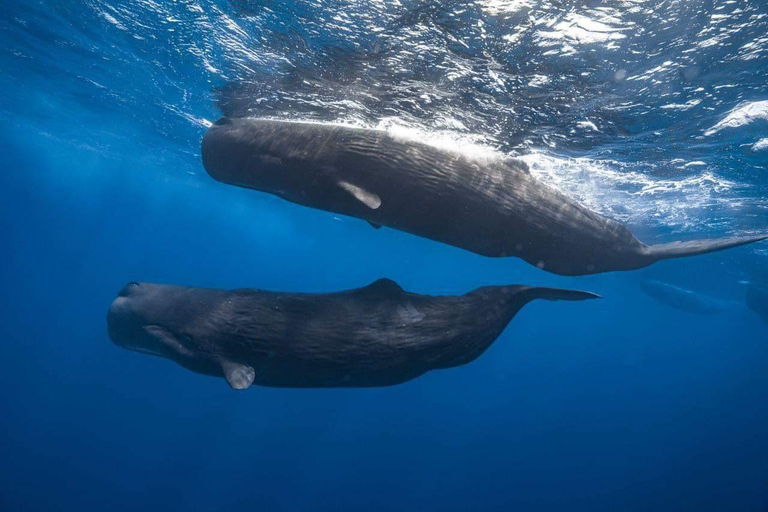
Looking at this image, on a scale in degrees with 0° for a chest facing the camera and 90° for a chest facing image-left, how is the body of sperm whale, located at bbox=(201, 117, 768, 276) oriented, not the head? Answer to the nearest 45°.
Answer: approximately 90°

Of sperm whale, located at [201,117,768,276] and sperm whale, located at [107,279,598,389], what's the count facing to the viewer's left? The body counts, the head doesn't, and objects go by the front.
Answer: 2

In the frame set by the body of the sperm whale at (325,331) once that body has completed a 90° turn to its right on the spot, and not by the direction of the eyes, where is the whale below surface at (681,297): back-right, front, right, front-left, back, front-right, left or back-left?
front-right

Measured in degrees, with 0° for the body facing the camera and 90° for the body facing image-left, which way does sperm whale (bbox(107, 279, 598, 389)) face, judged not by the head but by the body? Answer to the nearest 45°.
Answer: approximately 90°

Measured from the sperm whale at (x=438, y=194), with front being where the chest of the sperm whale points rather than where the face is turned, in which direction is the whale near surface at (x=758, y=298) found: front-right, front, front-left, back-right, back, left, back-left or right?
back-right

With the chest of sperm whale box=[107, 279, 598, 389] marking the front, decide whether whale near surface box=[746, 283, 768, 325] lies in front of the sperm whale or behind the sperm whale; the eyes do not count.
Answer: behind
